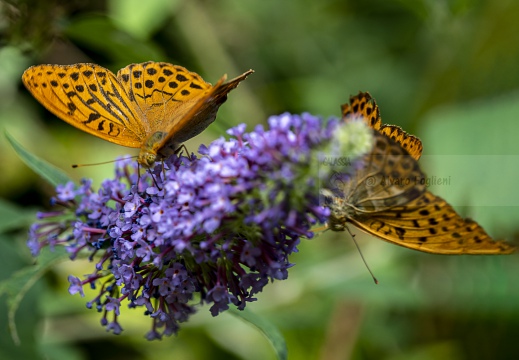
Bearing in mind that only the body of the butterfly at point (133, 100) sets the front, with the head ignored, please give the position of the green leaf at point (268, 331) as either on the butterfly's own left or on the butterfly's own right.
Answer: on the butterfly's own left

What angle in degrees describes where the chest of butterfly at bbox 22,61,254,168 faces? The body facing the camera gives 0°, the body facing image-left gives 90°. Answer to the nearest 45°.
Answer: approximately 45°

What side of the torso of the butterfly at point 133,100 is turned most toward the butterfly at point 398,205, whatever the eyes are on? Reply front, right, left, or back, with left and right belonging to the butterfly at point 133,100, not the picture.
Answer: left
